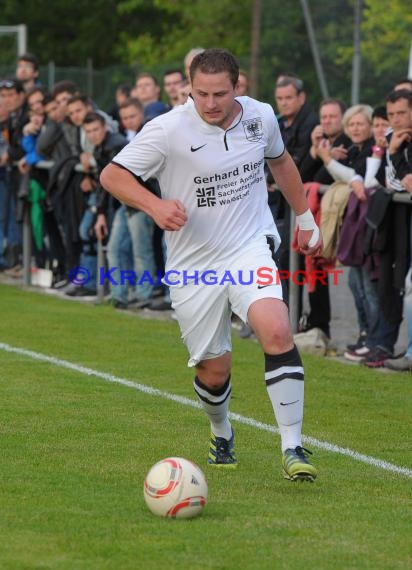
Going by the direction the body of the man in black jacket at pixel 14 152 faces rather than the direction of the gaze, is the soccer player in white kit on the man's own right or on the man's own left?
on the man's own left

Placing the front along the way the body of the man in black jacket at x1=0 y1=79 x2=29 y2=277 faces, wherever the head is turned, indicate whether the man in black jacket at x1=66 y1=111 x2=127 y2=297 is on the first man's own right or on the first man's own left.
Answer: on the first man's own left

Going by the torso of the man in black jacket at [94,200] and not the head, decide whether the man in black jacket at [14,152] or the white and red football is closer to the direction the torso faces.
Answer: the white and red football

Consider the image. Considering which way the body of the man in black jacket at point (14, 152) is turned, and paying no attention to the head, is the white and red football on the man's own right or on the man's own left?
on the man's own left

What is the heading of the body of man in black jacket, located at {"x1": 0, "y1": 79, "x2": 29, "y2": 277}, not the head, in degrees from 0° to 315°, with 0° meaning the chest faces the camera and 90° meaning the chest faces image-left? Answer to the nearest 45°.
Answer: approximately 45°

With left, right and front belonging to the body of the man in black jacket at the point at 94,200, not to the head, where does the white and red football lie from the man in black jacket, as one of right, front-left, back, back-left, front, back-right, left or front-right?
front-left

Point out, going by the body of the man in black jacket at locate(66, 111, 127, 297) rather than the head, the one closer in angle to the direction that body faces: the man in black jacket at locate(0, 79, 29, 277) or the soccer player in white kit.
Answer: the soccer player in white kit
